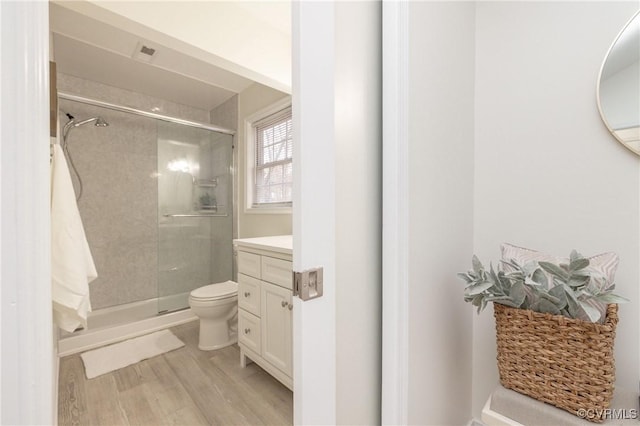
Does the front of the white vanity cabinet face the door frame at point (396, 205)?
no

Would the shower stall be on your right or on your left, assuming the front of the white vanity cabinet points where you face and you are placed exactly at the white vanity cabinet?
on your right

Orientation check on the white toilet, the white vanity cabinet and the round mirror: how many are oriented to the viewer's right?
0

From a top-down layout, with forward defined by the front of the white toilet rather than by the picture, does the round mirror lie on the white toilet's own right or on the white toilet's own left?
on the white toilet's own left

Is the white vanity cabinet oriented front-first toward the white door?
no

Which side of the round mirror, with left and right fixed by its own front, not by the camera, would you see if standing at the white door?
front

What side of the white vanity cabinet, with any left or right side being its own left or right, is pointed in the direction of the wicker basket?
left

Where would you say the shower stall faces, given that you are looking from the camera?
facing the viewer and to the right of the viewer

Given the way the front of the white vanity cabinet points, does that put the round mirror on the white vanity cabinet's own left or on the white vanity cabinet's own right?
on the white vanity cabinet's own left

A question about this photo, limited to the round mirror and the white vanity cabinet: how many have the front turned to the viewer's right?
0

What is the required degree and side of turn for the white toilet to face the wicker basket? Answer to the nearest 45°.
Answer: approximately 90° to its left

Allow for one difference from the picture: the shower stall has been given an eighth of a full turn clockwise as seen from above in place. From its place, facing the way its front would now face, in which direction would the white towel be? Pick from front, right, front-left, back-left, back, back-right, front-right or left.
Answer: front

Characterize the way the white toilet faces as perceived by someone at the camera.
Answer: facing the viewer and to the left of the viewer

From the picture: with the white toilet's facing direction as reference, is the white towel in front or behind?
in front
